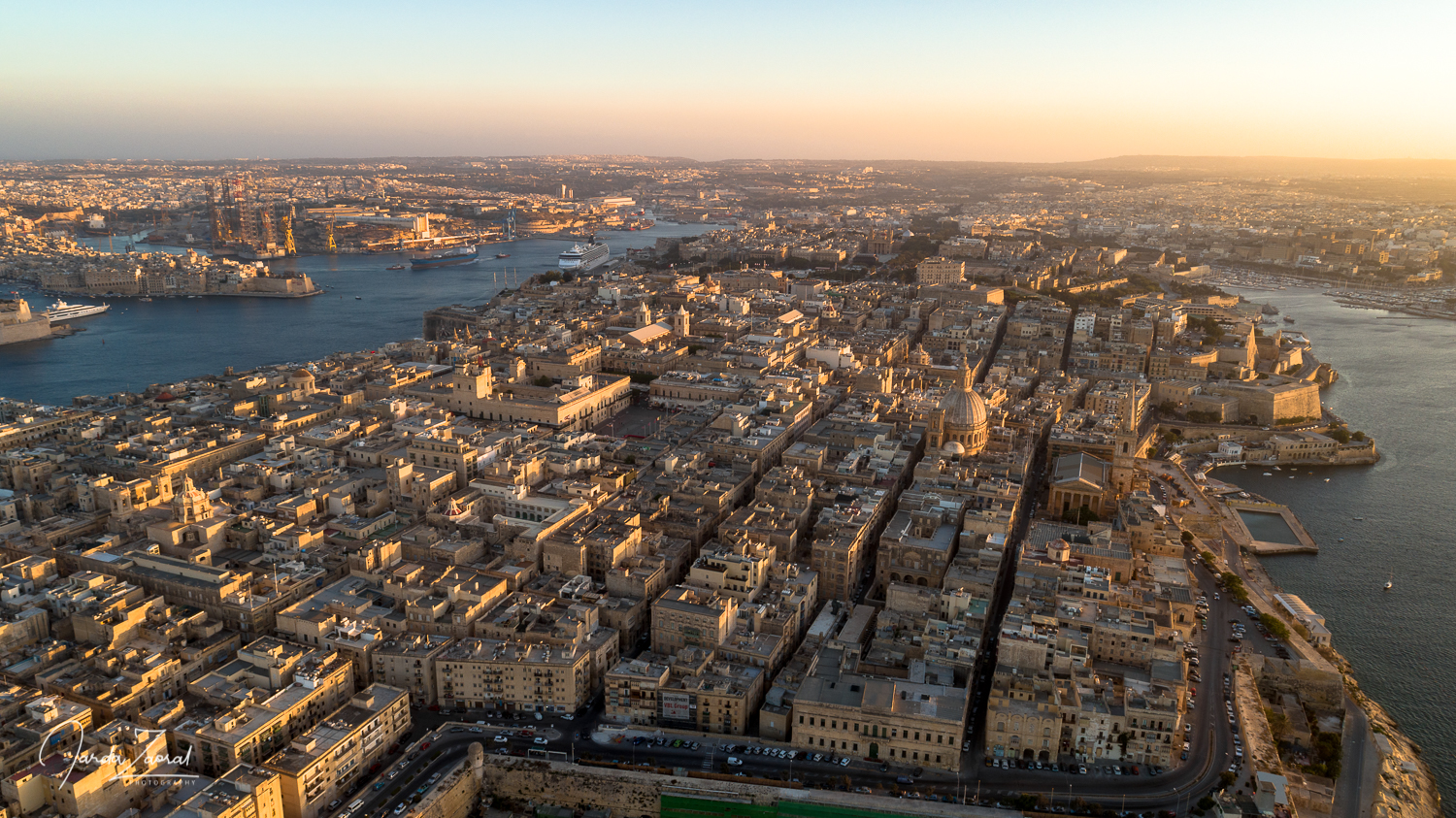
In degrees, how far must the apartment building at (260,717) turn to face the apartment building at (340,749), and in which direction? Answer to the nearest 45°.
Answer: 0° — it already faces it

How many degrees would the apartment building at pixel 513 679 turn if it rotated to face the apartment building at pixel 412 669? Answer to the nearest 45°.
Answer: approximately 90° to its right

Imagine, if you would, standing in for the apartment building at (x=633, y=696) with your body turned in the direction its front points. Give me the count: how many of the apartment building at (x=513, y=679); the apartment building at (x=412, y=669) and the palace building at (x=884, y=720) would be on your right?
2

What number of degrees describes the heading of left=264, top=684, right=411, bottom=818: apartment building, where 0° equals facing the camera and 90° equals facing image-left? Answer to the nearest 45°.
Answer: approximately 315°

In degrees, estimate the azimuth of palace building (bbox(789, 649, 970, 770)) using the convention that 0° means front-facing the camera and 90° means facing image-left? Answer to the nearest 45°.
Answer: approximately 0°

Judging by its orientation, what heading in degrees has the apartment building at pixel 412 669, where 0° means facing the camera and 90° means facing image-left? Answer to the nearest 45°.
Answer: approximately 0°

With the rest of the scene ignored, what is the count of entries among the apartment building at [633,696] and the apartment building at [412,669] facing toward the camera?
2

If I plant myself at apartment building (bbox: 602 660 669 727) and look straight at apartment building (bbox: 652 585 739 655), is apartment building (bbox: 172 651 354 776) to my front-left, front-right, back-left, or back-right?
back-left

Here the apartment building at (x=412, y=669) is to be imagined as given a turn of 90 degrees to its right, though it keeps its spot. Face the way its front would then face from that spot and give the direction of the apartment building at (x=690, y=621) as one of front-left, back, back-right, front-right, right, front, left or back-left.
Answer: back

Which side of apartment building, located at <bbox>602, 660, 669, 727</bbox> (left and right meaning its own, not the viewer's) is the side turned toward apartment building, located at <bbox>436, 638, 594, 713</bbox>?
right

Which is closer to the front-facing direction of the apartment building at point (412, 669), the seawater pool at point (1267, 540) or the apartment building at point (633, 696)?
the apartment building
